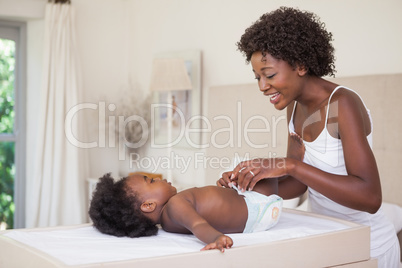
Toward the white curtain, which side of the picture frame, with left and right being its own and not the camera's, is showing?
right

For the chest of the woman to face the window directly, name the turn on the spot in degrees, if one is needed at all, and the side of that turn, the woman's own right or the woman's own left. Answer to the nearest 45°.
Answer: approximately 90° to the woman's own right

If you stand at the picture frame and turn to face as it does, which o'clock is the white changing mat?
The white changing mat is roughly at 12 o'clock from the picture frame.

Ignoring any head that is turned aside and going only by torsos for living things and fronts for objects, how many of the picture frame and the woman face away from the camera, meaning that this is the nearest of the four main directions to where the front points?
0

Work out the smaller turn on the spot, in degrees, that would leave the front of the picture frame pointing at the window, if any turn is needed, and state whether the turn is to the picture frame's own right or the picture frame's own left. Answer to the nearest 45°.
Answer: approximately 90° to the picture frame's own right

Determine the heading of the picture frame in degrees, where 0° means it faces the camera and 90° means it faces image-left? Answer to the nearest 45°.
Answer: approximately 0°

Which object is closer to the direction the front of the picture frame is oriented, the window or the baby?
the baby

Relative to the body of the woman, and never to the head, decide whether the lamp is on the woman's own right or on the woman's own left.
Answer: on the woman's own right

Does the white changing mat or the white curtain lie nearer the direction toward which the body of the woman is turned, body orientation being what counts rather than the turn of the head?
the white changing mat

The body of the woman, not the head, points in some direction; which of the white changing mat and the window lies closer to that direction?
the white changing mat

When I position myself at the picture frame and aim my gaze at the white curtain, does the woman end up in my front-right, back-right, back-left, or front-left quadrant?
back-left

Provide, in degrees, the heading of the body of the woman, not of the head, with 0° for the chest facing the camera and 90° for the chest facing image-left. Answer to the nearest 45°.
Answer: approximately 45°

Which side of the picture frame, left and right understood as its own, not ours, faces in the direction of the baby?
front
